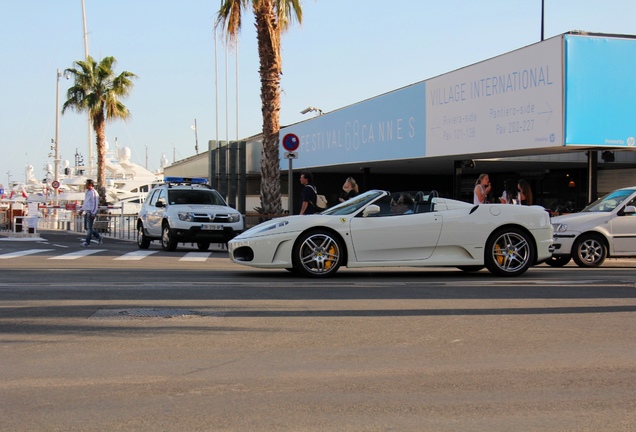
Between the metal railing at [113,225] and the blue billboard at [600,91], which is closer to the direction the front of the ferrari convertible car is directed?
the metal railing

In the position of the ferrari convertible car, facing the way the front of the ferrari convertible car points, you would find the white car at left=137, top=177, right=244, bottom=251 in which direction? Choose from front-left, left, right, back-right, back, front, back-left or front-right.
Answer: front-right

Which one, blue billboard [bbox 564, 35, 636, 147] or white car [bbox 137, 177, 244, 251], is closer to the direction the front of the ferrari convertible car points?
the white car

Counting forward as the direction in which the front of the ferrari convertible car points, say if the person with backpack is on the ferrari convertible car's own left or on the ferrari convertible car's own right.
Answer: on the ferrari convertible car's own right

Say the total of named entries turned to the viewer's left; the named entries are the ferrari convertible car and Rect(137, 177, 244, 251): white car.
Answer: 1

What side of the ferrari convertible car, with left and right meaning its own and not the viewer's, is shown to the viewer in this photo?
left

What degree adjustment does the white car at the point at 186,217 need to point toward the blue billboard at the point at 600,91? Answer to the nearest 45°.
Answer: approximately 45° to its left

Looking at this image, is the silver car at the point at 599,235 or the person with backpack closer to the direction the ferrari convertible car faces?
the person with backpack

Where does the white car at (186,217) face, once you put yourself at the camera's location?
facing the viewer and to the right of the viewer
